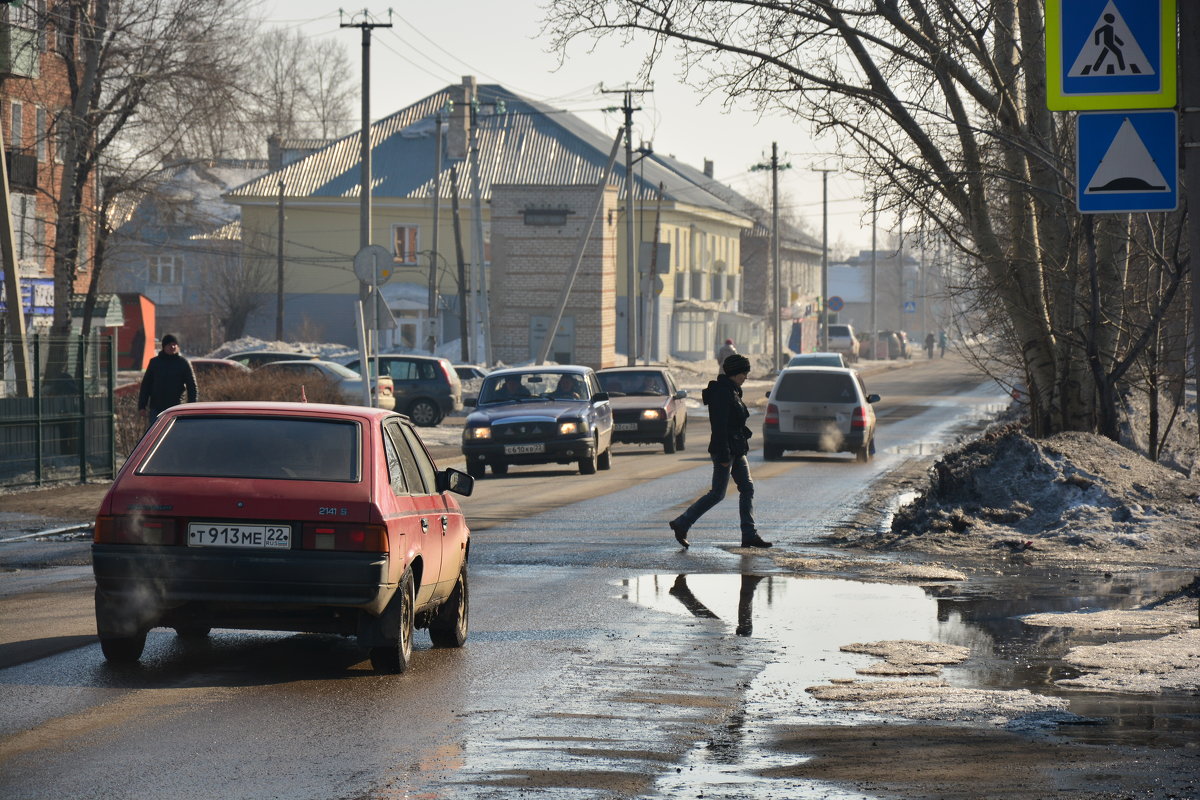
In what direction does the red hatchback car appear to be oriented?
away from the camera

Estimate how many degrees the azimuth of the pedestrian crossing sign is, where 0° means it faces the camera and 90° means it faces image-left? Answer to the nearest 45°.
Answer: approximately 0°

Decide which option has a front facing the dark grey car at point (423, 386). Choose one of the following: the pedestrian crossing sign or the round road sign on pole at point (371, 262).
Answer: the round road sign on pole

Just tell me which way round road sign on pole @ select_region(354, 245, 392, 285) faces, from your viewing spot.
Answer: facing away from the viewer

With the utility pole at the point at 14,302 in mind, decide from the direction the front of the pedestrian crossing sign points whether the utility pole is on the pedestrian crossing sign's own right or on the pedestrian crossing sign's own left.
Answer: on the pedestrian crossing sign's own right

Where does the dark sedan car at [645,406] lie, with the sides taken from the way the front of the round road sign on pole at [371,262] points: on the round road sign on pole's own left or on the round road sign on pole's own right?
on the round road sign on pole's own right

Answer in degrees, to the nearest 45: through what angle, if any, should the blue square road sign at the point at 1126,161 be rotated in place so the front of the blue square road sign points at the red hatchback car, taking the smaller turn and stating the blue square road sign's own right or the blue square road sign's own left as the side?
approximately 45° to the blue square road sign's own right

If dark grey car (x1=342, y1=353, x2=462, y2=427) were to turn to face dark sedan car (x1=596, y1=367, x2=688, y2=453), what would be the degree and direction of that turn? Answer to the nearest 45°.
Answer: approximately 90° to its left

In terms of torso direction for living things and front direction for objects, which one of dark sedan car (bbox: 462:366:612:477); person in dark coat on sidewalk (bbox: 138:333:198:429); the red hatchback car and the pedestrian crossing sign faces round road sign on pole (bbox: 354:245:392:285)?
the red hatchback car

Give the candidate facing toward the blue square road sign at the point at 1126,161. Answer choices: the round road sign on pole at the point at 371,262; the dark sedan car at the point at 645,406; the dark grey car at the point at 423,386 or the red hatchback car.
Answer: the dark sedan car
